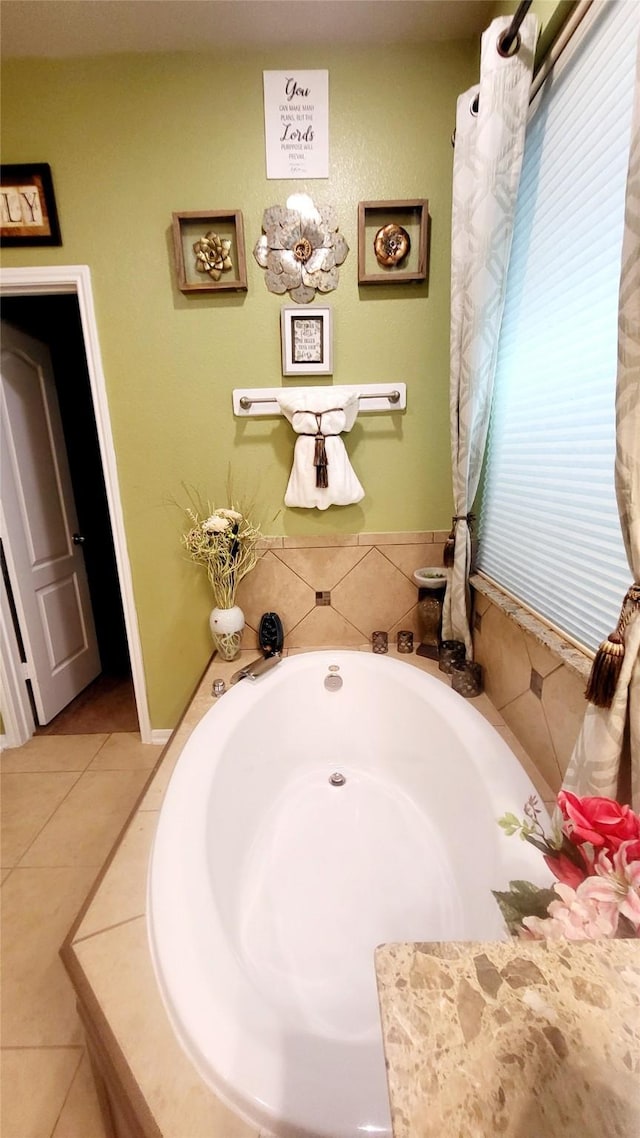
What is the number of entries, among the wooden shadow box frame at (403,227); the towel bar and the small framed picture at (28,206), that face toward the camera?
3

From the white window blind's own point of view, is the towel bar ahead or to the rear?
ahead

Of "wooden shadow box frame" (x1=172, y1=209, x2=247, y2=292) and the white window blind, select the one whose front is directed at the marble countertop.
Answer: the wooden shadow box frame

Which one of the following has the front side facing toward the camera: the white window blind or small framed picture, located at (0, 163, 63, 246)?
the small framed picture

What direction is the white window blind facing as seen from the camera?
to the viewer's left

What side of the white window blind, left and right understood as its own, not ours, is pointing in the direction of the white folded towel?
front

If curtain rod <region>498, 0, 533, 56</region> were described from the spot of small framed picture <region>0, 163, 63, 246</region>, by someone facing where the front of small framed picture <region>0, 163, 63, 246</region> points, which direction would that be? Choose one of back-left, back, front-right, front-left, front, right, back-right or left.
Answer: front-left

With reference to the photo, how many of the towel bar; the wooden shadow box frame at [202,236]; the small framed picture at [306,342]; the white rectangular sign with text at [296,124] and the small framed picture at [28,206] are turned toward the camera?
5

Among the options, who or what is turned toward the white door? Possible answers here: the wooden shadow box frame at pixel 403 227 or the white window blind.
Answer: the white window blind

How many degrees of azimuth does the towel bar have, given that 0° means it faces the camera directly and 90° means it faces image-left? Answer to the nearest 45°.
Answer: approximately 0°

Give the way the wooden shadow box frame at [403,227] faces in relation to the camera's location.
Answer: facing the viewer

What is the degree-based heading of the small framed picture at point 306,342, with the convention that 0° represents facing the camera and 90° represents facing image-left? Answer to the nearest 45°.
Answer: approximately 0°

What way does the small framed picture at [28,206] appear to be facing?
toward the camera

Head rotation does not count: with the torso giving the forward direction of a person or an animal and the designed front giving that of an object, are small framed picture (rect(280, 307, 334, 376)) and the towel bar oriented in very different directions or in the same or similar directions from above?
same or similar directions

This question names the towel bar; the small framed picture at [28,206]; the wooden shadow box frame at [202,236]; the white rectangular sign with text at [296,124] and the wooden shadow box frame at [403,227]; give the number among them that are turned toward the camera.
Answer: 5

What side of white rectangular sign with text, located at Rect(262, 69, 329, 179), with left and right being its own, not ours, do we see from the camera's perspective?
front
